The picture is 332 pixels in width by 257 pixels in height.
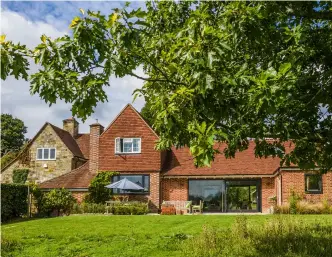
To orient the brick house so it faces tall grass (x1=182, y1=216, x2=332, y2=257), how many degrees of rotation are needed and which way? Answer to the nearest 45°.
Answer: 0° — it already faces it

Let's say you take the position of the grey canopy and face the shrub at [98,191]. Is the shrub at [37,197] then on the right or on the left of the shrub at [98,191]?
left

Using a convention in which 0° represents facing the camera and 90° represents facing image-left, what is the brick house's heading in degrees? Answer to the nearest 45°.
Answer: approximately 0°

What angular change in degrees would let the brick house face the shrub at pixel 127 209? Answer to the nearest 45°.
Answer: approximately 45° to its right

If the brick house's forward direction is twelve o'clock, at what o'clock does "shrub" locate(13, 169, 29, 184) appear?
The shrub is roughly at 4 o'clock from the brick house.
